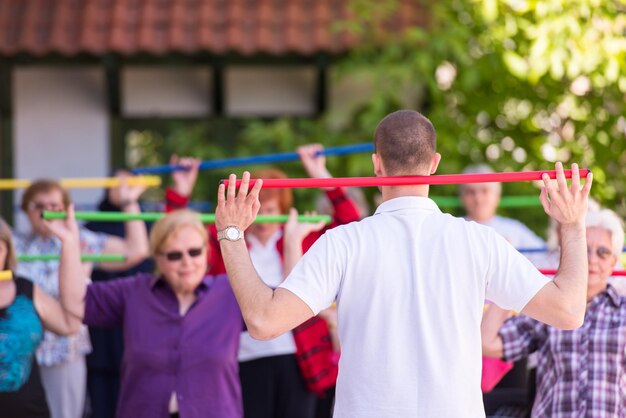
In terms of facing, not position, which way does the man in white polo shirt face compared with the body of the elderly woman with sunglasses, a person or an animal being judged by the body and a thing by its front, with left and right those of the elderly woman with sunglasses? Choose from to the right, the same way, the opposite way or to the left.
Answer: the opposite way

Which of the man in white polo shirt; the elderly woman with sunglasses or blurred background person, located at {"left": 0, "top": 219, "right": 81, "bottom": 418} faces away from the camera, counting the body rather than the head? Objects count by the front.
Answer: the man in white polo shirt

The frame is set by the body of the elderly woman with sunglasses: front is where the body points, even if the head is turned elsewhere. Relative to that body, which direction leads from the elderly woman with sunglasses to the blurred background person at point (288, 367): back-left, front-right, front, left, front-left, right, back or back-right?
back-left

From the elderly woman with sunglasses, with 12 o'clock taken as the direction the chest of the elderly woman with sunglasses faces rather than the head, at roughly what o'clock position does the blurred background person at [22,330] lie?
The blurred background person is roughly at 3 o'clock from the elderly woman with sunglasses.

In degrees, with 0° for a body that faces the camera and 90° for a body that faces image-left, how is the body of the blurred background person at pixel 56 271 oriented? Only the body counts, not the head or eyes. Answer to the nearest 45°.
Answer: approximately 0°

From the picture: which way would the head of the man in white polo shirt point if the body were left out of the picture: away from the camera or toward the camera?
away from the camera

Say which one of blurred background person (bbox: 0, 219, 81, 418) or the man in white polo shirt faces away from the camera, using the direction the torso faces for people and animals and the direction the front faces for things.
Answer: the man in white polo shirt

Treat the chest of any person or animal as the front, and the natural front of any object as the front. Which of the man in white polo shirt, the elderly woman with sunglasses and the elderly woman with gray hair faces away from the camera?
the man in white polo shirt

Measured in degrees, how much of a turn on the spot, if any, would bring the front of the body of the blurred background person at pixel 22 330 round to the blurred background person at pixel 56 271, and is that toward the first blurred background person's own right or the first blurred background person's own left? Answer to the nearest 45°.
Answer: approximately 180°

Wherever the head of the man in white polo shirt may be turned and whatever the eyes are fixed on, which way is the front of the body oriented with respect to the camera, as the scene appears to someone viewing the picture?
away from the camera

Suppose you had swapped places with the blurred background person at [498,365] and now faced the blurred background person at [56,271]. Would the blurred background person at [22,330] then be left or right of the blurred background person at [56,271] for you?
left

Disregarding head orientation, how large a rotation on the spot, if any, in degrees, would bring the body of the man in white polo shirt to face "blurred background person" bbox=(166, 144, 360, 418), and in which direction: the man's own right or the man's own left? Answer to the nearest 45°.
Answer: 0° — they already face them

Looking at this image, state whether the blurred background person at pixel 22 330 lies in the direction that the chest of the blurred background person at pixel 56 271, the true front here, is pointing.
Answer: yes

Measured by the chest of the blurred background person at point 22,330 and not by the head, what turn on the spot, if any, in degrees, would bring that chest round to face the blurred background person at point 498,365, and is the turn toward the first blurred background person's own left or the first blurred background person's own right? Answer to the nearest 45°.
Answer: approximately 90° to the first blurred background person's own left
